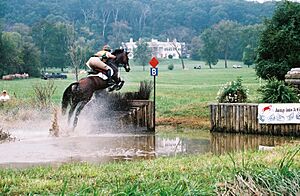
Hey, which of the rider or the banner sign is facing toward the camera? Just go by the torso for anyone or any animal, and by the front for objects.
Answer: the banner sign

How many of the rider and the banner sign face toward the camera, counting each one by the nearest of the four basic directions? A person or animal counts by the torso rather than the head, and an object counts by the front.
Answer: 1

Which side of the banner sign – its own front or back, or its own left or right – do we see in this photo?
front

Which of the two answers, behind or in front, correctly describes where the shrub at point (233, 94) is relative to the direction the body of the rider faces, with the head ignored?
in front

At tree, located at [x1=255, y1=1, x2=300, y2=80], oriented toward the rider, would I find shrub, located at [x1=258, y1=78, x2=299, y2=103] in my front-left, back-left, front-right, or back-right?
front-left

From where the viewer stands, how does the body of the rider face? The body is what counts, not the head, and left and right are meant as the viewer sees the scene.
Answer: facing away from the viewer and to the right of the viewer

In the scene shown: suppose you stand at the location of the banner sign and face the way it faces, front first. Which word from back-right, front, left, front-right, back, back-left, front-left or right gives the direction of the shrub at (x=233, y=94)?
back-right

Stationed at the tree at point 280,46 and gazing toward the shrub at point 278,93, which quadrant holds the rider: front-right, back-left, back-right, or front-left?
front-right

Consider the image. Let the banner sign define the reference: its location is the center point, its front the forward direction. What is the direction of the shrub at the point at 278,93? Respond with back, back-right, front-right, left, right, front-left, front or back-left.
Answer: back

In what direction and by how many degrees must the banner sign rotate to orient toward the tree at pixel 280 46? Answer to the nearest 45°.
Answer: approximately 180°

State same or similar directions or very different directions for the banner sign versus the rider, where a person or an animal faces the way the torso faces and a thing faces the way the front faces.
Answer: very different directions
